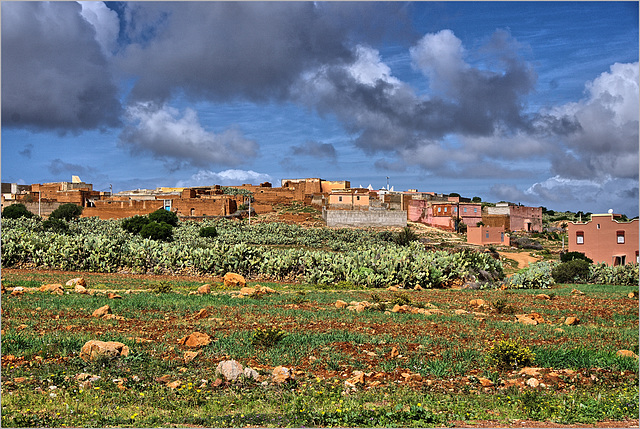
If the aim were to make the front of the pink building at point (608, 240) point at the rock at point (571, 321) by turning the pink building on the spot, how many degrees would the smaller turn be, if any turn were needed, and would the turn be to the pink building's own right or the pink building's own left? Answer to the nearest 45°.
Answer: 0° — it already faces it

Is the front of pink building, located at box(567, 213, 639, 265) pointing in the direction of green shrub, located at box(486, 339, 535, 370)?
yes

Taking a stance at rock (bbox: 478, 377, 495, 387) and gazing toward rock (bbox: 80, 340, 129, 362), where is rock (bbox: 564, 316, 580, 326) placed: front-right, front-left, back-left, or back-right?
back-right

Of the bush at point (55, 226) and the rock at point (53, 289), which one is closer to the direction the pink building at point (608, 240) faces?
the rock

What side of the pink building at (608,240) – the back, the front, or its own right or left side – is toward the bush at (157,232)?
right

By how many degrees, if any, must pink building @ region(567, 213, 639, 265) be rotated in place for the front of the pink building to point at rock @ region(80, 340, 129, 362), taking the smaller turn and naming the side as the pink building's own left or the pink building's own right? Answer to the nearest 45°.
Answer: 0° — it already faces it

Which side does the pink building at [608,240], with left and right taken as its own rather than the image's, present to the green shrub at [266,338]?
front

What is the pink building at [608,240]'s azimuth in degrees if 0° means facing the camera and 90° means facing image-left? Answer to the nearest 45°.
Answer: approximately 0°

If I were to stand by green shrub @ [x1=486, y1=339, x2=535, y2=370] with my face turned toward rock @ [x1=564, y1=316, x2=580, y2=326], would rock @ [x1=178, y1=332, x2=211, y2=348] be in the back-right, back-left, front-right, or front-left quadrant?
back-left

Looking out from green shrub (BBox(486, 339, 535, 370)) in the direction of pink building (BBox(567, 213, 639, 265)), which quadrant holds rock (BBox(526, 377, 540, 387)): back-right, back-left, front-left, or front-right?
back-right

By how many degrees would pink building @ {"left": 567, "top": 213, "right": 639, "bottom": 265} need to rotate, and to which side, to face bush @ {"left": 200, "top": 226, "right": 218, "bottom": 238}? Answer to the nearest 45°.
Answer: approximately 90° to its right

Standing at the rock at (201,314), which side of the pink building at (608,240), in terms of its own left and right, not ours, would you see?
front

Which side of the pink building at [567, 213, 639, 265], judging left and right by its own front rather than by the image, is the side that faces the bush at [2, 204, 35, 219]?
right

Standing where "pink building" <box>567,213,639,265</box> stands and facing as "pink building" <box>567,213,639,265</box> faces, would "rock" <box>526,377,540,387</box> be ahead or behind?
ahead
